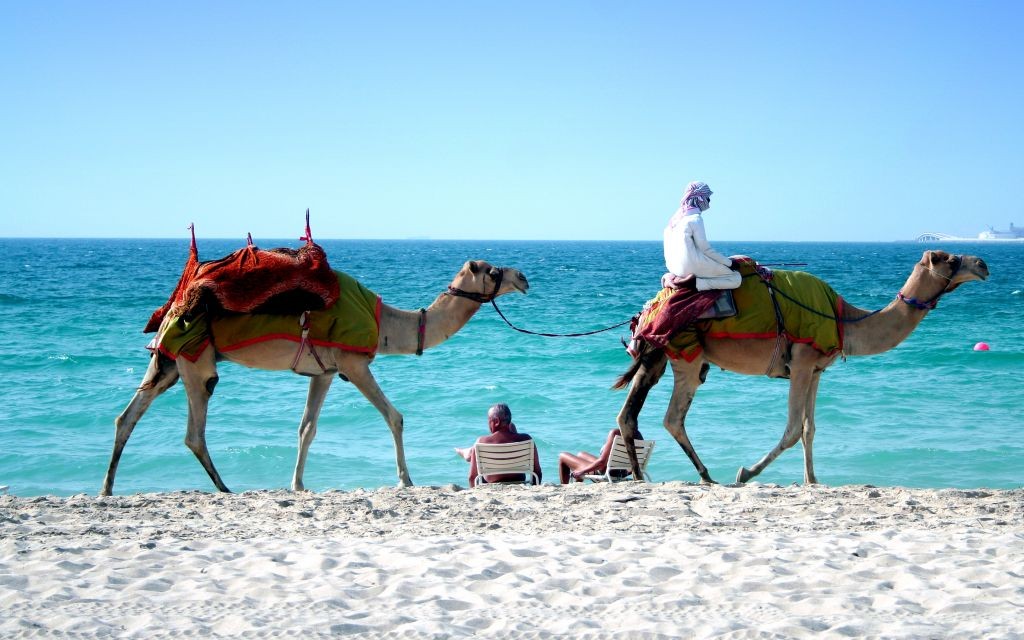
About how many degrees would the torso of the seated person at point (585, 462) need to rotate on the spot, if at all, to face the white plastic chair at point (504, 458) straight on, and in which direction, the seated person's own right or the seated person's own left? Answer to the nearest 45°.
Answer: approximately 45° to the seated person's own left

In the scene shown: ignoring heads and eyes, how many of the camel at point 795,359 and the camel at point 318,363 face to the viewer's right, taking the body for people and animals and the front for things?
2

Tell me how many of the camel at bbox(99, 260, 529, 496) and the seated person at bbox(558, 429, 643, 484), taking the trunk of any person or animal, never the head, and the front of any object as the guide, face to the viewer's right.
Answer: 1

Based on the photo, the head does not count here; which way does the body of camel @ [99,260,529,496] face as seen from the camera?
to the viewer's right

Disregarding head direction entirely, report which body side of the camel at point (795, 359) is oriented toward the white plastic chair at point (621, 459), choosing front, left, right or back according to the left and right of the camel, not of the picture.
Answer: back

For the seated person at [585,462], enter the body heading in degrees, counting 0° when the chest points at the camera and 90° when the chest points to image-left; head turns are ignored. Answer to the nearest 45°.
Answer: approximately 90°

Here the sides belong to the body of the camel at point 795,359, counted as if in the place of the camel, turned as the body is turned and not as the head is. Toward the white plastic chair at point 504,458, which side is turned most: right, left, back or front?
back

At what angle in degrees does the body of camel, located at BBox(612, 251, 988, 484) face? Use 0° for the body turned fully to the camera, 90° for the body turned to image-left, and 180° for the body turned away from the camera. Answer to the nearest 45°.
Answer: approximately 270°

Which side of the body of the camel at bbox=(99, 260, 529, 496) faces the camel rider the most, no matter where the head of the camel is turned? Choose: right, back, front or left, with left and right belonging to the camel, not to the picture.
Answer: front

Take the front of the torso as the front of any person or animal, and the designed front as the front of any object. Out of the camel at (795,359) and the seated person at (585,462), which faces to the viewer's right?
the camel

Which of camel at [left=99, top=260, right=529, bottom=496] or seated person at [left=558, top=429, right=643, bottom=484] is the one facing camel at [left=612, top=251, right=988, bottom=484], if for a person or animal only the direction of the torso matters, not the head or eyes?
camel at [left=99, top=260, right=529, bottom=496]

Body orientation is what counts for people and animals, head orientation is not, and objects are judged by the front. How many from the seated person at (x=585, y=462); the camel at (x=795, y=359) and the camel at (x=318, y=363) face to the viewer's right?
2

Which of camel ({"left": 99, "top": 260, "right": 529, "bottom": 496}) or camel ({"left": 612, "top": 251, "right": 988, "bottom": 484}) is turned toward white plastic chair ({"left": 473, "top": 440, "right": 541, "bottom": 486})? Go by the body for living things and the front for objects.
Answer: camel ({"left": 99, "top": 260, "right": 529, "bottom": 496})

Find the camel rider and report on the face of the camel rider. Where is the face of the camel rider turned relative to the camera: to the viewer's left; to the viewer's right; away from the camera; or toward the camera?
to the viewer's right
